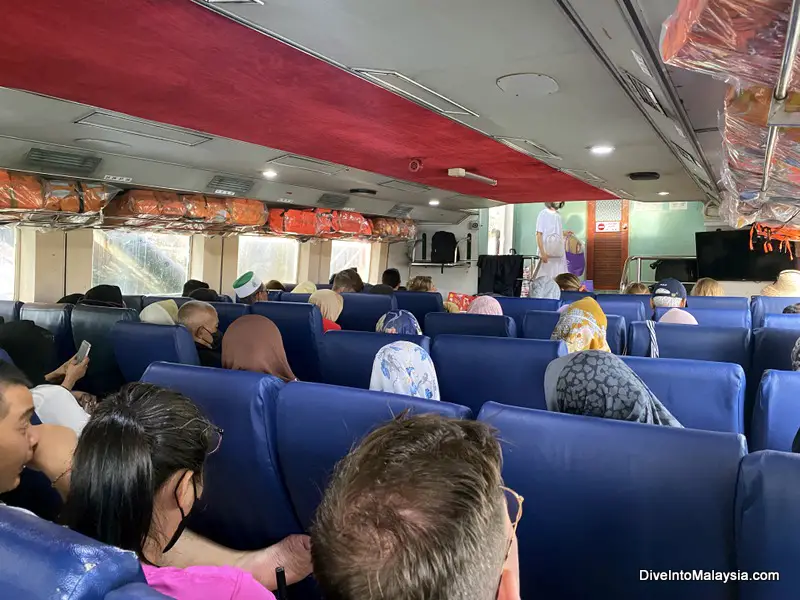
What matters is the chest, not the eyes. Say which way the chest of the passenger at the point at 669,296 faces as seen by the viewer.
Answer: away from the camera

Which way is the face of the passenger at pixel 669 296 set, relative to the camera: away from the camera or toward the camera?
away from the camera

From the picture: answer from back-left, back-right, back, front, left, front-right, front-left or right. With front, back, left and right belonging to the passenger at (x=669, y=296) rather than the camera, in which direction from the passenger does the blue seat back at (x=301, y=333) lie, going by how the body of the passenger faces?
back-left

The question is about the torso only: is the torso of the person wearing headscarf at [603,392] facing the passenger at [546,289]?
yes

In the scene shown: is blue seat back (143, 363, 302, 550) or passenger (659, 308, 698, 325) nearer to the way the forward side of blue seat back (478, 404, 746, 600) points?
the passenger

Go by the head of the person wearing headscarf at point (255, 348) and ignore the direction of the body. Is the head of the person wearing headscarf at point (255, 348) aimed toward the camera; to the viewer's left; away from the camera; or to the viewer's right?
away from the camera

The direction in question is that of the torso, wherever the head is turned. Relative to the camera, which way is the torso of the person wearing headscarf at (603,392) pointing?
away from the camera

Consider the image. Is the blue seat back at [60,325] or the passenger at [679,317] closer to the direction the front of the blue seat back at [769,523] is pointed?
the passenger

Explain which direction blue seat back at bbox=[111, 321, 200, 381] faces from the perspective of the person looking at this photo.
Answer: facing away from the viewer and to the right of the viewer

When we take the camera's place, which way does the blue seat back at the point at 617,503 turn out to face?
facing away from the viewer

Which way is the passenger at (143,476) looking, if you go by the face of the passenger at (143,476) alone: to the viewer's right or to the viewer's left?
to the viewer's right

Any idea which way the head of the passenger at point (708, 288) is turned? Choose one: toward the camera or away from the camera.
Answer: away from the camera
